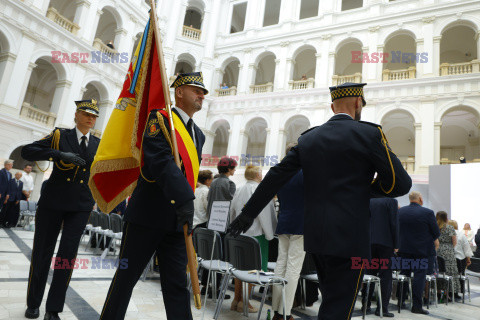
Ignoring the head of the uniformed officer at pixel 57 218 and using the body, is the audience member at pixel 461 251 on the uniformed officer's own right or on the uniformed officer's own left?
on the uniformed officer's own left

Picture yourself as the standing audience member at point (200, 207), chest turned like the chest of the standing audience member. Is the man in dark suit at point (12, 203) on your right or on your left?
on your left

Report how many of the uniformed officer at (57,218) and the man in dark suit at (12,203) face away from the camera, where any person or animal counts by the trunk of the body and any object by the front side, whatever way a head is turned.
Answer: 0

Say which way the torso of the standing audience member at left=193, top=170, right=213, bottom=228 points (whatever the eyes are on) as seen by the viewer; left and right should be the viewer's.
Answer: facing away from the viewer and to the right of the viewer

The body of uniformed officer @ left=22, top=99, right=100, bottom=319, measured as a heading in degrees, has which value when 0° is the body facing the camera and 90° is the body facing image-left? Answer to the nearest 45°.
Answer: approximately 315°

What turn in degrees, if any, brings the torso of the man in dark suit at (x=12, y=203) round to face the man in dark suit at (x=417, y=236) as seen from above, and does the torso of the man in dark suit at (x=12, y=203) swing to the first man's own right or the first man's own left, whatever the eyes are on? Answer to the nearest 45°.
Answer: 0° — they already face them

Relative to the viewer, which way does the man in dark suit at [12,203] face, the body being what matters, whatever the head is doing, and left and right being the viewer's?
facing the viewer and to the right of the viewer

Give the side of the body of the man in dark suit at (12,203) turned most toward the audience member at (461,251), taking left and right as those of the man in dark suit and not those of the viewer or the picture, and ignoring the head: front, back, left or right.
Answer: front

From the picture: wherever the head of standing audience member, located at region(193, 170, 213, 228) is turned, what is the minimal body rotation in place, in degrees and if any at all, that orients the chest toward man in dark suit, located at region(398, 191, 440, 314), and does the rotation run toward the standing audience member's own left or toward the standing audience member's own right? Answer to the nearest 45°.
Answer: approximately 45° to the standing audience member's own right

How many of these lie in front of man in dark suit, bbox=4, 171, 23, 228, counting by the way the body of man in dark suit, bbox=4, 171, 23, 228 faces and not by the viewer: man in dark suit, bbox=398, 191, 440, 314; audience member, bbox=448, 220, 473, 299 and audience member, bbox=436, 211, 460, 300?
3
